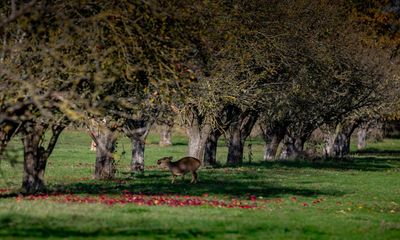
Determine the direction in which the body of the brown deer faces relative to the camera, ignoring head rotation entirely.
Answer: to the viewer's left
